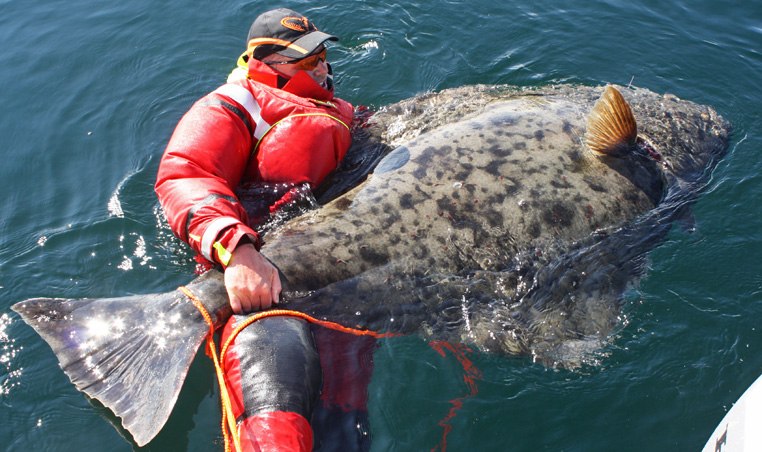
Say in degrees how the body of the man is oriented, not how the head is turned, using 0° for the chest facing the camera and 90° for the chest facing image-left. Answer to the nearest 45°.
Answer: approximately 315°
